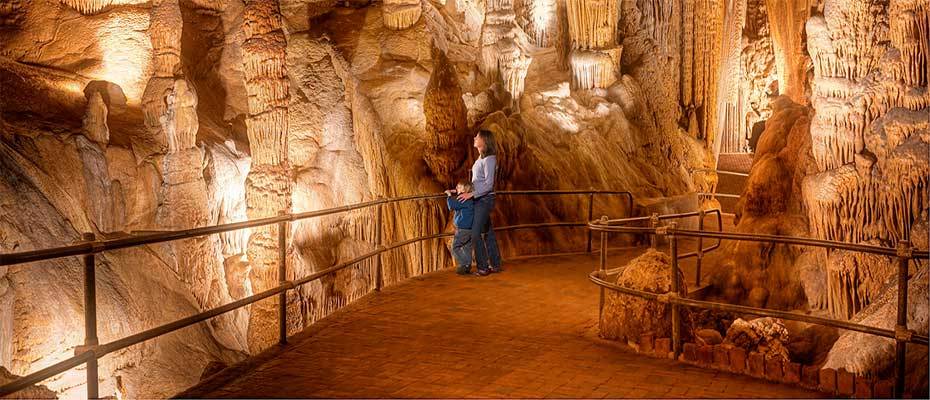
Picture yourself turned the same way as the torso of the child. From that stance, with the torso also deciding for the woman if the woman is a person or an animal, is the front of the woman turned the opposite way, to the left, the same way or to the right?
the same way

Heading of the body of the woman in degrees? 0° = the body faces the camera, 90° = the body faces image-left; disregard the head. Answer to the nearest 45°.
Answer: approximately 90°

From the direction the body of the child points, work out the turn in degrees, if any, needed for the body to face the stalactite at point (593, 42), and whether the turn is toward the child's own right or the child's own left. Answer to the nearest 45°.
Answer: approximately 90° to the child's own right

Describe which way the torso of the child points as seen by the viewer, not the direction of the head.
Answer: to the viewer's left

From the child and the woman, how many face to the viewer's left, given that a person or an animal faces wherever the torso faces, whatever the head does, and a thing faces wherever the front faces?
2

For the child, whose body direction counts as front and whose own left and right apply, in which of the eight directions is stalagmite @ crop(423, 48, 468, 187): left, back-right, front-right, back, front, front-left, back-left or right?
right

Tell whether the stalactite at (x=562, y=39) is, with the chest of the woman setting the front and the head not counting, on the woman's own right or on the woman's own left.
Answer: on the woman's own right

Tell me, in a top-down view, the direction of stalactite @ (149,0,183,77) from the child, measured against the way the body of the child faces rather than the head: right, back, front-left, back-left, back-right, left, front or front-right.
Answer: front-right

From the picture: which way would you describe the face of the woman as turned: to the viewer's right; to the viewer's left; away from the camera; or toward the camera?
to the viewer's left

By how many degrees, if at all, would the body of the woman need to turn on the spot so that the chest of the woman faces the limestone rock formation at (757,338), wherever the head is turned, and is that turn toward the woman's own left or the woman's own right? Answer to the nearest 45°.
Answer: approximately 135° to the woman's own left
